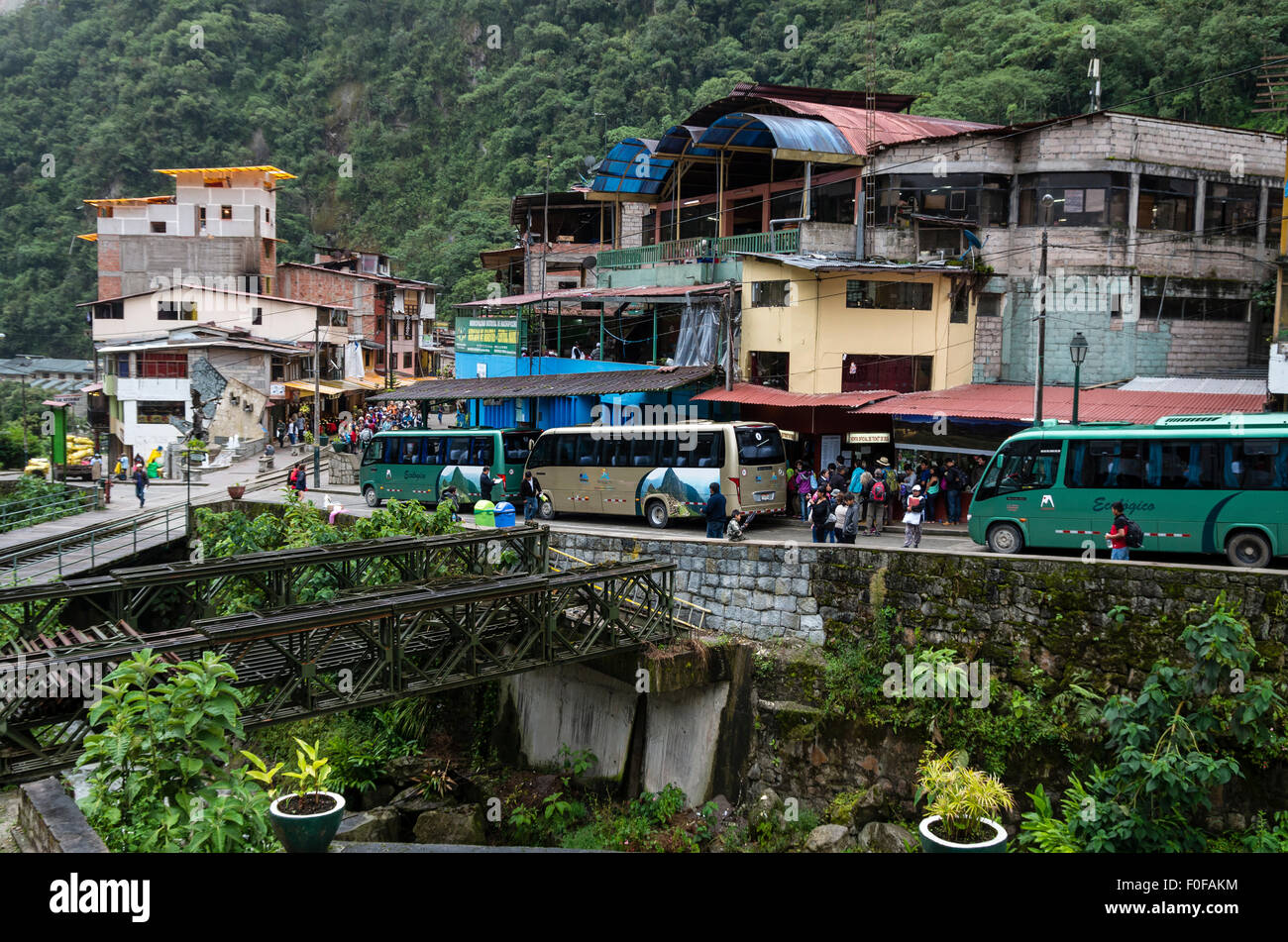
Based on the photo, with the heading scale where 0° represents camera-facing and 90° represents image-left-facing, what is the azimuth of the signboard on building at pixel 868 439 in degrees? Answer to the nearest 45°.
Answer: approximately 0°

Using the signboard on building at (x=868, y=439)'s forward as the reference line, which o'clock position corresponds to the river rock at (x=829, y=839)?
The river rock is roughly at 12 o'clock from the signboard on building.

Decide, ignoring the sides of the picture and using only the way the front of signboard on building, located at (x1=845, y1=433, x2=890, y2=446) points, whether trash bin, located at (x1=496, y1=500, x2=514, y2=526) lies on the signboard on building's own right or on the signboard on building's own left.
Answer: on the signboard on building's own right

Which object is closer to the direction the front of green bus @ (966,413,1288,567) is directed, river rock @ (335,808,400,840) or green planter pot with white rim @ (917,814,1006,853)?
the river rock

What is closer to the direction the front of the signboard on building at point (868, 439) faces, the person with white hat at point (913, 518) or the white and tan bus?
the person with white hat

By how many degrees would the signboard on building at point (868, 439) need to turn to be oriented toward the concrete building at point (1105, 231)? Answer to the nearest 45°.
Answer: approximately 135° to its left

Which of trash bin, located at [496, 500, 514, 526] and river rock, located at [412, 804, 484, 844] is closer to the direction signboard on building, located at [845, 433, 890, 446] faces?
the river rock

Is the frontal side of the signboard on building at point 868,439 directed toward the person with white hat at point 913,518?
yes

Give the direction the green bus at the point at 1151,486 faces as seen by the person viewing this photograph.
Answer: facing to the left of the viewer

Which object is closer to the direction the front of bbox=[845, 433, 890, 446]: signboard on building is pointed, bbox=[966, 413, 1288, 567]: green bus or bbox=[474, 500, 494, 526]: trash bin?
the green bus

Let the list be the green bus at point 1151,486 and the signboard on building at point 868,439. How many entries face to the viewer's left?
1

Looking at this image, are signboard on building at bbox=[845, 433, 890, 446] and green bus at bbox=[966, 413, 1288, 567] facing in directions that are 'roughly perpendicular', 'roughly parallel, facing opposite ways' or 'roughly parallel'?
roughly perpendicular

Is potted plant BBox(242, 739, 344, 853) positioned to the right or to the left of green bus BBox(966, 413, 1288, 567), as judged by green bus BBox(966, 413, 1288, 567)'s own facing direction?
on its left

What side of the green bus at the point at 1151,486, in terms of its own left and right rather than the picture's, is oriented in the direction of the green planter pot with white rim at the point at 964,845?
left

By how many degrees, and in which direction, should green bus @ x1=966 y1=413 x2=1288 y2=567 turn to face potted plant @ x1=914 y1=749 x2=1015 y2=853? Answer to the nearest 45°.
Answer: approximately 90° to its left
